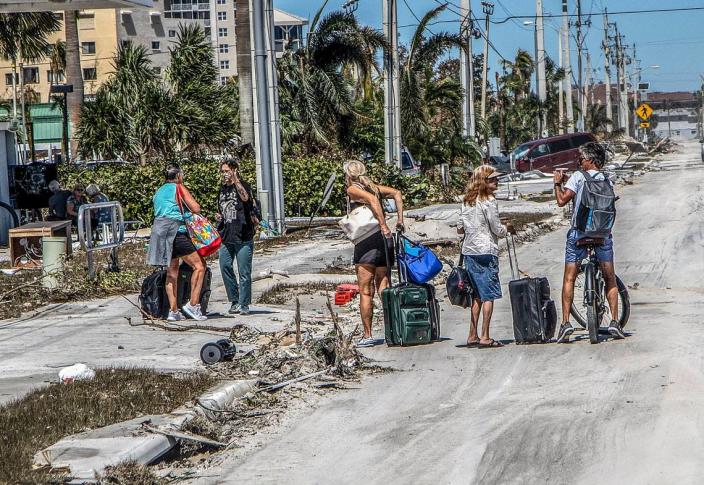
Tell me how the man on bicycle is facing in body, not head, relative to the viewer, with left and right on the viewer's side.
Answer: facing away from the viewer and to the left of the viewer

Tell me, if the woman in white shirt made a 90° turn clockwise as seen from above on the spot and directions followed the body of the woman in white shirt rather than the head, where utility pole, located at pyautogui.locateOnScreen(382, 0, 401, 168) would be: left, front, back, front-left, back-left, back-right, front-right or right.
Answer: back-left

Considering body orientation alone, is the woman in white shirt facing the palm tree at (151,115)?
no

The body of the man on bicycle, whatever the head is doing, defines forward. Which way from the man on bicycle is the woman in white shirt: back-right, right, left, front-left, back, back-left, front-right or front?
front-left

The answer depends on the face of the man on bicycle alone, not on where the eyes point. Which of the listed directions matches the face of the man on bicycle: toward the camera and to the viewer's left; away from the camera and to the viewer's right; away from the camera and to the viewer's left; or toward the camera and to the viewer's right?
away from the camera and to the viewer's left

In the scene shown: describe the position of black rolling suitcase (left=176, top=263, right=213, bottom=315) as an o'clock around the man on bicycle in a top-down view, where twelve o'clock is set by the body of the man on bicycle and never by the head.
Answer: The black rolling suitcase is roughly at 11 o'clock from the man on bicycle.

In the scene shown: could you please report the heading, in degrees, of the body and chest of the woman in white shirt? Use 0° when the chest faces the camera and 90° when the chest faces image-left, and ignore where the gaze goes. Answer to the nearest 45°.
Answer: approximately 225°

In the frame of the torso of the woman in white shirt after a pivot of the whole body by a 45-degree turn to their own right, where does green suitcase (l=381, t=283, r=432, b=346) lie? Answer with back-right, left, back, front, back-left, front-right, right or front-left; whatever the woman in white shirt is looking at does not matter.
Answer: back
